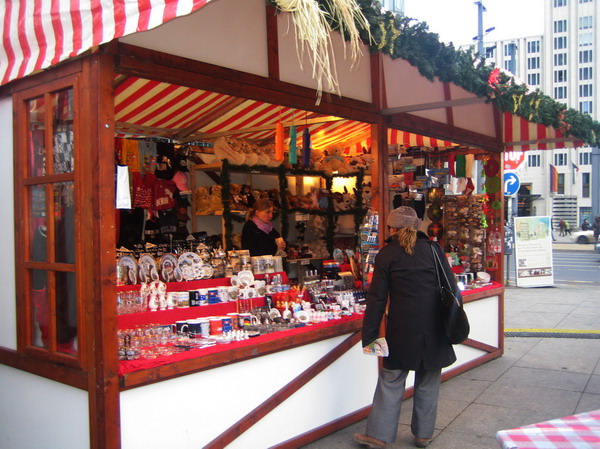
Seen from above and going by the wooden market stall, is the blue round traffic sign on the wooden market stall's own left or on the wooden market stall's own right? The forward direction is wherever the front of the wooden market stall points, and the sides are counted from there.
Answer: on the wooden market stall's own left

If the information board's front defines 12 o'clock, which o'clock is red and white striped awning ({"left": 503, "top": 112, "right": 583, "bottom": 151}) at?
The red and white striped awning is roughly at 12 o'clock from the information board.

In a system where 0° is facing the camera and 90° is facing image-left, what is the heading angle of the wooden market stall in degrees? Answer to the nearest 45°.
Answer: approximately 315°

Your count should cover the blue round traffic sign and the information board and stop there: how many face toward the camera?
2

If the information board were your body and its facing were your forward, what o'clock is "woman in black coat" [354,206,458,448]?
The woman in black coat is roughly at 12 o'clock from the information board.

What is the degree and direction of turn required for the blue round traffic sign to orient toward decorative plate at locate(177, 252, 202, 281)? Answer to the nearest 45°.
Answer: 0° — it already faces it

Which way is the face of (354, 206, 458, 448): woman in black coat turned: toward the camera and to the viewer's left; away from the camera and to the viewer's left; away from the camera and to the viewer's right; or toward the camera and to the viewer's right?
away from the camera and to the viewer's left

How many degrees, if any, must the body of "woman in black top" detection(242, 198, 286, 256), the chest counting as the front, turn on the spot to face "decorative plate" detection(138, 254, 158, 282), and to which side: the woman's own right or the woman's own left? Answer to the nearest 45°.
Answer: approximately 45° to the woman's own right

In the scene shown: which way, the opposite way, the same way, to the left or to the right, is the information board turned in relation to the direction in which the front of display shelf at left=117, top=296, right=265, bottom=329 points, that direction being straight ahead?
to the right

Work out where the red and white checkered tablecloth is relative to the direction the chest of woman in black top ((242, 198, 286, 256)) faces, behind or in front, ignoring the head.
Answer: in front

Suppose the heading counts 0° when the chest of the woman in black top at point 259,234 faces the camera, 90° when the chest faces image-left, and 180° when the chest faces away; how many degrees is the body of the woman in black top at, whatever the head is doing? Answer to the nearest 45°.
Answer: approximately 315°

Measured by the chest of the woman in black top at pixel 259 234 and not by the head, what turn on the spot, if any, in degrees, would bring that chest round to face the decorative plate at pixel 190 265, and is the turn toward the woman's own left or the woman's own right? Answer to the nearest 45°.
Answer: approximately 45° to the woman's own right
